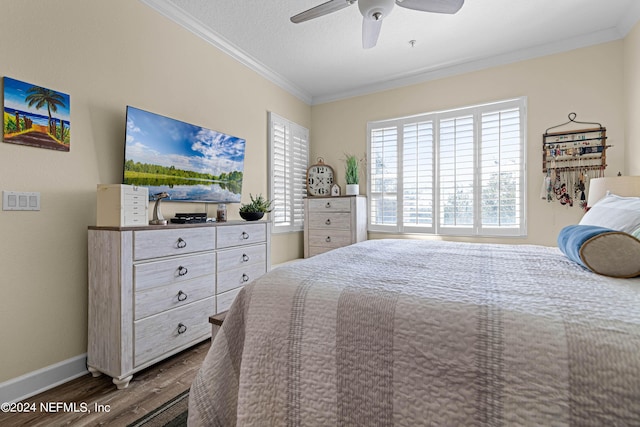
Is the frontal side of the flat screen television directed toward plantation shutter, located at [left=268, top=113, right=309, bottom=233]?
no

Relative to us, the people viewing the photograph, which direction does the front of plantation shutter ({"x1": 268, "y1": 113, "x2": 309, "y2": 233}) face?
facing the viewer and to the right of the viewer

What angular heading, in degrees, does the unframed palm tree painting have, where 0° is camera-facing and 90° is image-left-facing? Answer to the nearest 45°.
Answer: approximately 315°

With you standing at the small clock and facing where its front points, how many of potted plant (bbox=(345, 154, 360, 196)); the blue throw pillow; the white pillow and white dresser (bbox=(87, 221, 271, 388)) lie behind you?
0

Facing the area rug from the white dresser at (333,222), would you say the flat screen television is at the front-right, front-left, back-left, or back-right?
front-right

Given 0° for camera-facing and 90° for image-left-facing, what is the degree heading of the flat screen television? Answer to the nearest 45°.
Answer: approximately 315°

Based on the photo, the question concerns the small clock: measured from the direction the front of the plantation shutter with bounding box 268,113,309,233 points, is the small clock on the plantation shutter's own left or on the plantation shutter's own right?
on the plantation shutter's own left

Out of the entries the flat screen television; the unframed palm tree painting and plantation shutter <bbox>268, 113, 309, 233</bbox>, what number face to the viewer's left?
0

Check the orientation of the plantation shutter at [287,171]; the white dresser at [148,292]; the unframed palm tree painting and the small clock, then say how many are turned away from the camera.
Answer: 0

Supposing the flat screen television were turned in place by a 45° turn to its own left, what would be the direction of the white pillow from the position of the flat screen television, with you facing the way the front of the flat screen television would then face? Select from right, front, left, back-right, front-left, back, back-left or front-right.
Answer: front-right

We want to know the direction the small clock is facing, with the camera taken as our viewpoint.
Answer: facing the viewer

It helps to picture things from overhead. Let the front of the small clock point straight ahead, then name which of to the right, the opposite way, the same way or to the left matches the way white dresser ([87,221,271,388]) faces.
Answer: to the left

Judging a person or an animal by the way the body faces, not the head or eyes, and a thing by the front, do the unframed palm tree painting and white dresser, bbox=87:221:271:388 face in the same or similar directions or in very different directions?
same or similar directions

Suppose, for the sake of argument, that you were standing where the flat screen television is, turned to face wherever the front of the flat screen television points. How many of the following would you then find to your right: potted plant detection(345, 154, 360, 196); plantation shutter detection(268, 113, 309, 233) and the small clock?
0

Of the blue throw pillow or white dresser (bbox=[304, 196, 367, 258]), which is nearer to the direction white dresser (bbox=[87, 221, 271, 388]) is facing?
the blue throw pillow

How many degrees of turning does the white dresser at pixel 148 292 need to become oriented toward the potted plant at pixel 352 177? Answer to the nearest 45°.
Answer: approximately 90° to its left

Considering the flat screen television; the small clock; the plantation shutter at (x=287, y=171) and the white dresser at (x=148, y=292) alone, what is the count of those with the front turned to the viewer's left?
0

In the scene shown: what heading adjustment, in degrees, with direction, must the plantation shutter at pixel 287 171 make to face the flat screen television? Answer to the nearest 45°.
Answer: approximately 90° to its right

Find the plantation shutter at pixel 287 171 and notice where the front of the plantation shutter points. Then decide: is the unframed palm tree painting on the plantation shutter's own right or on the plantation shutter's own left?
on the plantation shutter's own right

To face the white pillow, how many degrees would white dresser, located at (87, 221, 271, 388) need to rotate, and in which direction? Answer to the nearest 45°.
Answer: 0° — it already faces it

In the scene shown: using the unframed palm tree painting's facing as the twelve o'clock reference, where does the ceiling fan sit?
The ceiling fan is roughly at 12 o'clock from the unframed palm tree painting.
